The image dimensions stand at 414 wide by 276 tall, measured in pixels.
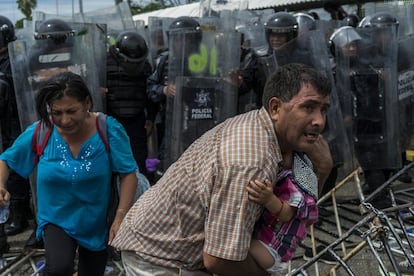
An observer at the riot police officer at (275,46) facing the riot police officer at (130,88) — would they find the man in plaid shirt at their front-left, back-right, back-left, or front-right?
front-left

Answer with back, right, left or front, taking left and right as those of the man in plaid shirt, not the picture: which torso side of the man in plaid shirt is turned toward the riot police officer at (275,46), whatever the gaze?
left

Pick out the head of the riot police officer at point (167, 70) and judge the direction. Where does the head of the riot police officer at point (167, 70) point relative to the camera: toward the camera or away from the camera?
toward the camera

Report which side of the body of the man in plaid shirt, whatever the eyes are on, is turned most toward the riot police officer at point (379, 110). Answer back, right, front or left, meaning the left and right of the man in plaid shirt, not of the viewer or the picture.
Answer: left

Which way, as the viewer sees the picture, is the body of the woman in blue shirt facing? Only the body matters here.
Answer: toward the camera

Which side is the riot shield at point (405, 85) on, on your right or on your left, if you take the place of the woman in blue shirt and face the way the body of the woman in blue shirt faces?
on your left

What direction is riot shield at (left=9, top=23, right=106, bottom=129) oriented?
toward the camera

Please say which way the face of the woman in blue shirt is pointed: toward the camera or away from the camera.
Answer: toward the camera

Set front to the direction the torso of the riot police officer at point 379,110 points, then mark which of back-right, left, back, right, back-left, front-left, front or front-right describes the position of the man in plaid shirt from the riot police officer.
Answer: front

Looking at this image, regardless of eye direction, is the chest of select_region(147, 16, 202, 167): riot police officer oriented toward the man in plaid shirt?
yes

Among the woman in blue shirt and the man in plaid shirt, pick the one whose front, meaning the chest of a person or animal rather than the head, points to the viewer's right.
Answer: the man in plaid shirt

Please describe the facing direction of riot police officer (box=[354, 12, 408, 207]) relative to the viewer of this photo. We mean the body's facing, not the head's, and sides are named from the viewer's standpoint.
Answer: facing the viewer

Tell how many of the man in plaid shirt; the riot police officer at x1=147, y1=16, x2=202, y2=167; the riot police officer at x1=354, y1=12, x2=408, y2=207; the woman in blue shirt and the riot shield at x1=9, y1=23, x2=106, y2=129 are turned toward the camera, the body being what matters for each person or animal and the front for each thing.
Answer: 4

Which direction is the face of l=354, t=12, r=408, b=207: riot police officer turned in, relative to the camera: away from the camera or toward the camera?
toward the camera

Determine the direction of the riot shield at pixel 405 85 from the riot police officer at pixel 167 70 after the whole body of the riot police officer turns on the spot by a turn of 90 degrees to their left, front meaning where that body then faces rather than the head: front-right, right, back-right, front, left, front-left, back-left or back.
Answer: front

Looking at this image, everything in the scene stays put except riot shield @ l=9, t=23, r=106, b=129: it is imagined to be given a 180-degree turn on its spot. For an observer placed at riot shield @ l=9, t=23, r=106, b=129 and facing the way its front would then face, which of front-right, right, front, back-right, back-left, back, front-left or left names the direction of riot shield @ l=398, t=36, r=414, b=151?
right
